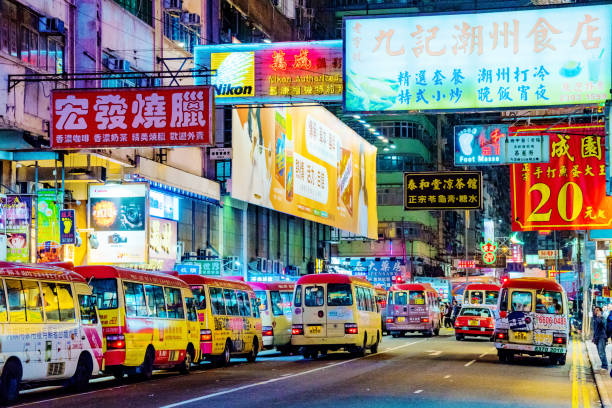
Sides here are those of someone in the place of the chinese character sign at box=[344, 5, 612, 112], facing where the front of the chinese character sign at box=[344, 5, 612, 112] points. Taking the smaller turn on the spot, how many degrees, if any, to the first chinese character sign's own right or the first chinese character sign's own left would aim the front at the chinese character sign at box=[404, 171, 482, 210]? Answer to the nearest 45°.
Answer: approximately 180°

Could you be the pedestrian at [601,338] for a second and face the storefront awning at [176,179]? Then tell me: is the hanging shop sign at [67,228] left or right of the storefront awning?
left

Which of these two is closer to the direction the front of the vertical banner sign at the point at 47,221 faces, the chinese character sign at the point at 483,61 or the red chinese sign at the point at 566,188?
the chinese character sign

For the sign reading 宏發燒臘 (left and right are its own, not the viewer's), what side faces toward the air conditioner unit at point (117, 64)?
back

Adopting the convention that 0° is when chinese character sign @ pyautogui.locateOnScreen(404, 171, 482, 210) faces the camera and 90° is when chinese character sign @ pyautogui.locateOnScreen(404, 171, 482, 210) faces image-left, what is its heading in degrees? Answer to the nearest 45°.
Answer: approximately 0°

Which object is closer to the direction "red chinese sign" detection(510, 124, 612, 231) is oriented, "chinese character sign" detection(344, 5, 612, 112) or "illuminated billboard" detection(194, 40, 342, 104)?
the chinese character sign

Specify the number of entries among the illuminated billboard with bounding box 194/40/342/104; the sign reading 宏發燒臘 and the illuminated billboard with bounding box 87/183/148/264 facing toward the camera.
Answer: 3

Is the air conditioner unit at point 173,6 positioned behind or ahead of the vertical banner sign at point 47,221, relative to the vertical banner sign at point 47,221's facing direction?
behind

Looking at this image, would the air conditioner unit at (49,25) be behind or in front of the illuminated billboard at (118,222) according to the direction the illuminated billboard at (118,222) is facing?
in front

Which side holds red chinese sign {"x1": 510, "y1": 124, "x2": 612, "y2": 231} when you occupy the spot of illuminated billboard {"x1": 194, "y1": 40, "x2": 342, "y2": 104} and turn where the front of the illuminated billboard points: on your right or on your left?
on your left

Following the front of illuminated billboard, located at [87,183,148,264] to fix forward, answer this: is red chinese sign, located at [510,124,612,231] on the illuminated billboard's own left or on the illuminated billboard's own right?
on the illuminated billboard's own left

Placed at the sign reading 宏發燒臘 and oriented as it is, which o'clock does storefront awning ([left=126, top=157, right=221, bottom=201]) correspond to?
The storefront awning is roughly at 6 o'clock from the sign reading 宏發燒臘.
